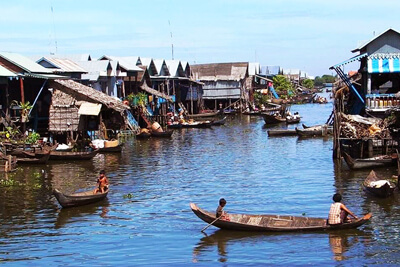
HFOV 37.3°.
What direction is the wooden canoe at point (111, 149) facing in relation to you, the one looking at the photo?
facing to the right of the viewer

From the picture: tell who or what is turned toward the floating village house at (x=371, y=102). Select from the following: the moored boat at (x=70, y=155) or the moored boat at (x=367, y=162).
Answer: the moored boat at (x=70, y=155)

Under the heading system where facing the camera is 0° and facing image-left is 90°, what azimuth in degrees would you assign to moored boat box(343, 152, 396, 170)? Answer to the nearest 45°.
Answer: approximately 90°

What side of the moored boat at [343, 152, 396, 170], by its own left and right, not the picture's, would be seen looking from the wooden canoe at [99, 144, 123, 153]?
front

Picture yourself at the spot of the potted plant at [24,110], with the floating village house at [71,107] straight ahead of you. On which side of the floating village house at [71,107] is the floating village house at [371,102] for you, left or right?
right

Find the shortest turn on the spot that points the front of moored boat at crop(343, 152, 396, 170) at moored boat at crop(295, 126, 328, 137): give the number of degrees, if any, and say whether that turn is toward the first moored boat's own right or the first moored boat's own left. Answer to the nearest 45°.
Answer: approximately 90° to the first moored boat's own right
